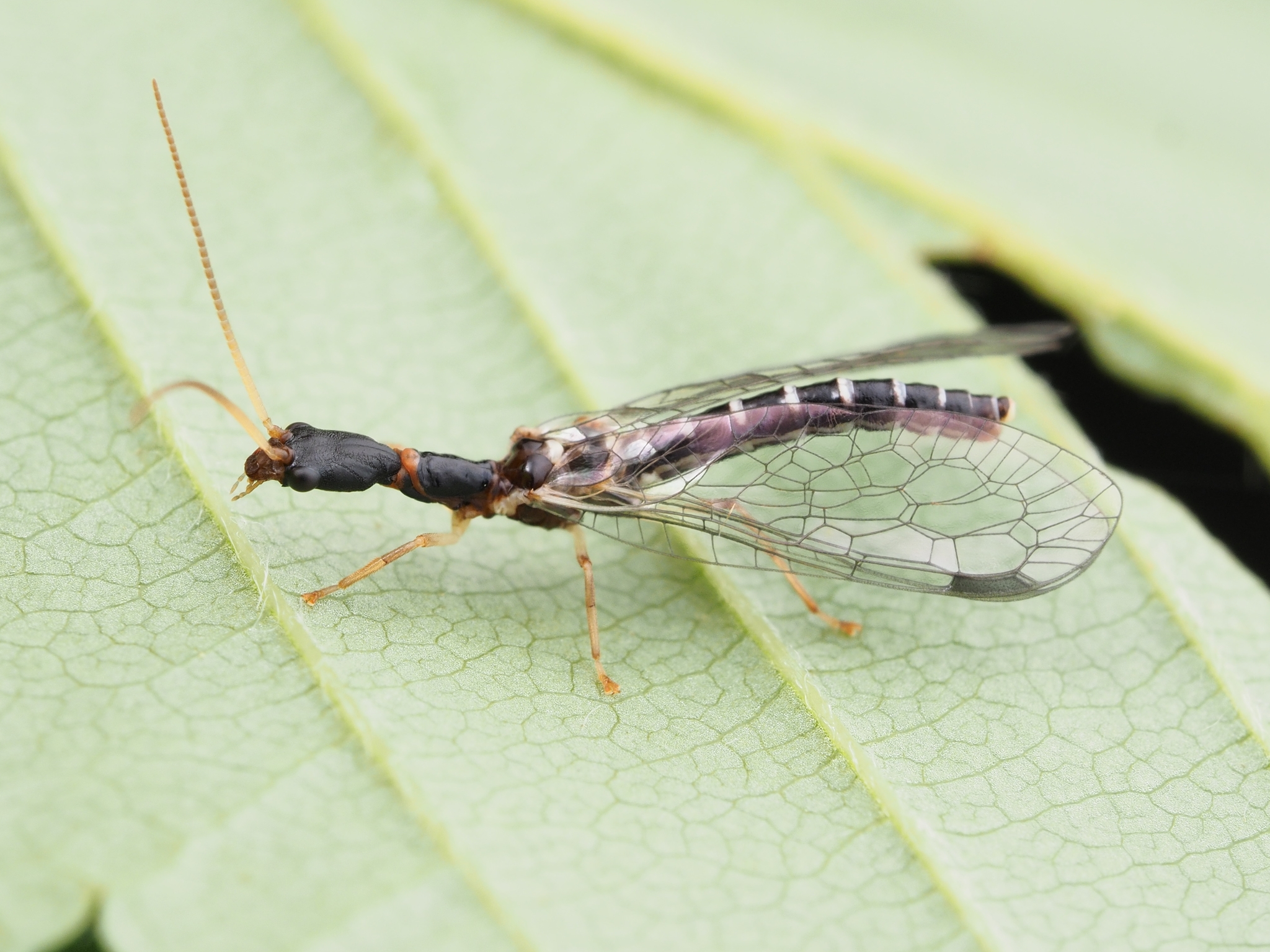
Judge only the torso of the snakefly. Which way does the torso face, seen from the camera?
to the viewer's left
